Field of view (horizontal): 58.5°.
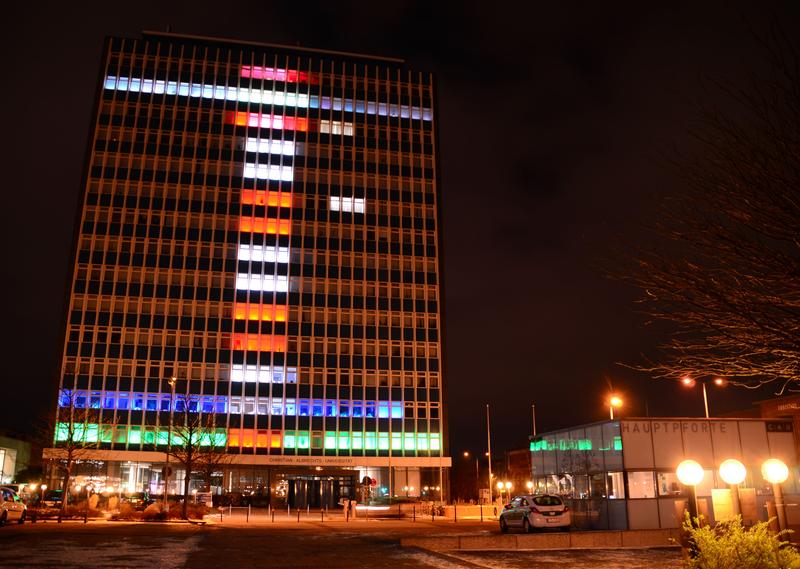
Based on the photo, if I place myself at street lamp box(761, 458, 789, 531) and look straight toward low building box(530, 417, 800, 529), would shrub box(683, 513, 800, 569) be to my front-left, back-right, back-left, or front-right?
back-left

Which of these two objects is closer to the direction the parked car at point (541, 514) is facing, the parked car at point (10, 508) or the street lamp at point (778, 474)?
the parked car

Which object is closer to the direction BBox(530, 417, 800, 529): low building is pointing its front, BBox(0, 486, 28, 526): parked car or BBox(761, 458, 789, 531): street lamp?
the street lamp

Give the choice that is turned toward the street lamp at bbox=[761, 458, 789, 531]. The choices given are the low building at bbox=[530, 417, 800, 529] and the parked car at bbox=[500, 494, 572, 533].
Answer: the low building

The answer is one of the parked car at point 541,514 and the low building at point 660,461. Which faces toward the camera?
the low building

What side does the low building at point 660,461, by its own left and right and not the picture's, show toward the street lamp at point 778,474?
front

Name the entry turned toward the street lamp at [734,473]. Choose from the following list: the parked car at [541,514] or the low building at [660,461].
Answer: the low building

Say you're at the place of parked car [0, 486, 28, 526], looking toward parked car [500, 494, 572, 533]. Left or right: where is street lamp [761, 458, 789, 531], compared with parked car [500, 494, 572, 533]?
right

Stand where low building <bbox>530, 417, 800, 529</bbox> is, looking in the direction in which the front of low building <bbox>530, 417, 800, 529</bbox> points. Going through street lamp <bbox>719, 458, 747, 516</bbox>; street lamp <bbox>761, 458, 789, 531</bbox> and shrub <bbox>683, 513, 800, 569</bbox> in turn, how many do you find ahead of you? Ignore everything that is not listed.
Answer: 3

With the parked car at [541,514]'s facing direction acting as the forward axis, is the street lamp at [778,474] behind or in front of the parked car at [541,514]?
behind

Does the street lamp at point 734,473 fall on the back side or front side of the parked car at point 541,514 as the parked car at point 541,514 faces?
on the back side

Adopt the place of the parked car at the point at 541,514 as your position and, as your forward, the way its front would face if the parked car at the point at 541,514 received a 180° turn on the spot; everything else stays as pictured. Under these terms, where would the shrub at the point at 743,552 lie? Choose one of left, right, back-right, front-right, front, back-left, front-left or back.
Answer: front-right

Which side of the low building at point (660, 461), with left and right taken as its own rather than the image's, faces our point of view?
front

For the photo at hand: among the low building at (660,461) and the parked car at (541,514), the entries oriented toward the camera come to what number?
1

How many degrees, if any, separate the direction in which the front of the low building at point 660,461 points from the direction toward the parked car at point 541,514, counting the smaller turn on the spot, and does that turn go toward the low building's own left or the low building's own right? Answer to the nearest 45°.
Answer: approximately 90° to the low building's own right

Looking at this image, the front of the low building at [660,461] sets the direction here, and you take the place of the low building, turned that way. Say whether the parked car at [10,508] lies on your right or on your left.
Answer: on your right
